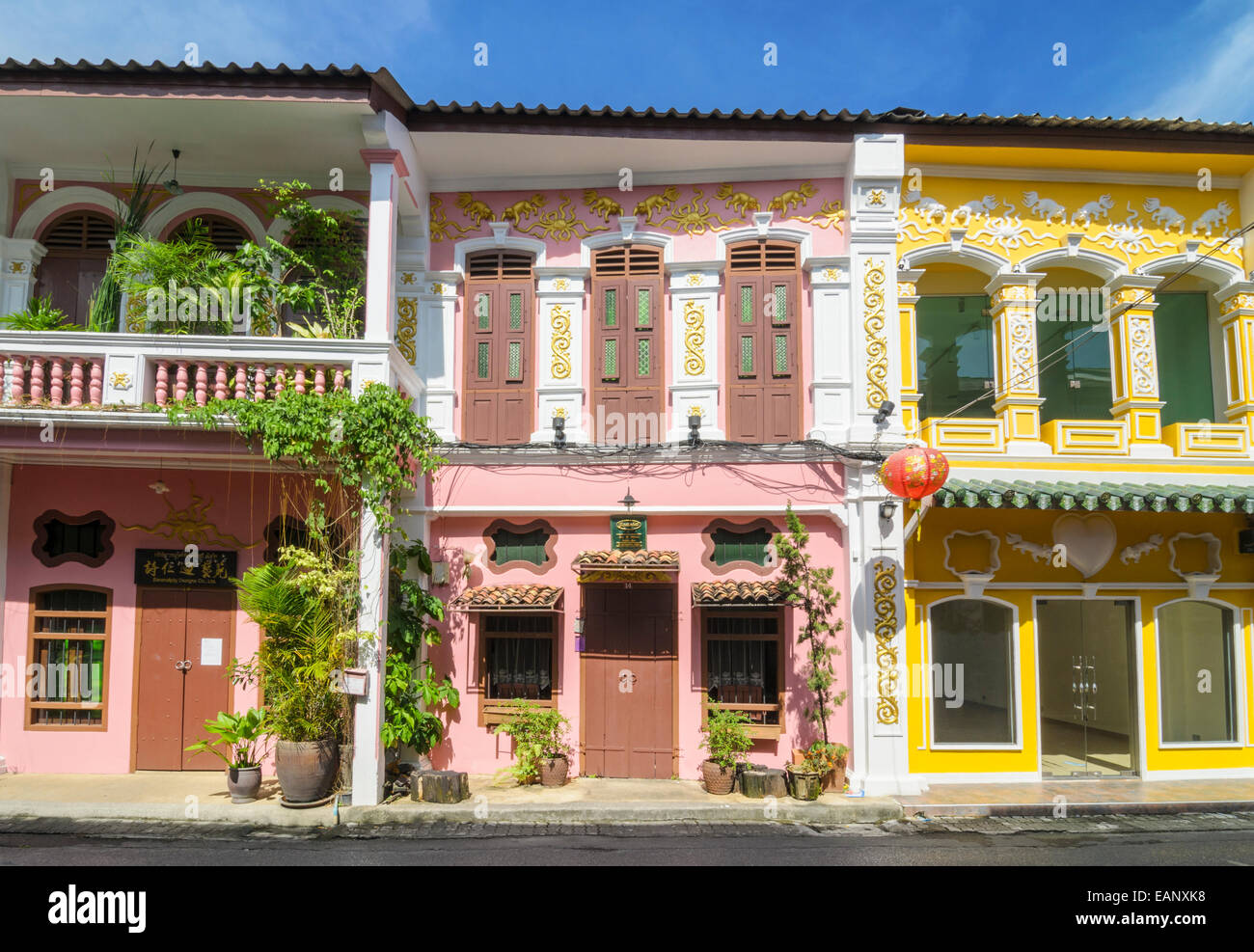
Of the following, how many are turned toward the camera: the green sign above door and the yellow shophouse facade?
2

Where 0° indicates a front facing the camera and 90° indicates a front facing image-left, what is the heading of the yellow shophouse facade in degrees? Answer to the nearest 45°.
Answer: approximately 0°

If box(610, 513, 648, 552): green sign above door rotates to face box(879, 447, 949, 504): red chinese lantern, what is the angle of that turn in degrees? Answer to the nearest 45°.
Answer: approximately 45° to its left

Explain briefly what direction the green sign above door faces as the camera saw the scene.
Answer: facing the viewer

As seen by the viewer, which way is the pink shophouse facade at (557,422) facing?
toward the camera
